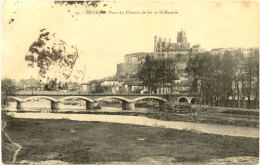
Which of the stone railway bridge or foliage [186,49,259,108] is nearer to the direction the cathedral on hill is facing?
the stone railway bridge

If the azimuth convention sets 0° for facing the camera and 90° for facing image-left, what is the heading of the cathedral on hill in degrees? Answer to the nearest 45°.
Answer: approximately 45°

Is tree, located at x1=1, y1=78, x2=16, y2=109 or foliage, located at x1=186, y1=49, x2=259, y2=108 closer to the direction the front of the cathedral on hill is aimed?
the tree
